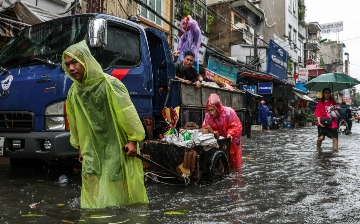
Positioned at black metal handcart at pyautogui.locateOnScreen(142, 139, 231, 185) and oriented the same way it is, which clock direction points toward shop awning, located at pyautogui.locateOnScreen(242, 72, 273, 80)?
The shop awning is roughly at 5 o'clock from the black metal handcart.

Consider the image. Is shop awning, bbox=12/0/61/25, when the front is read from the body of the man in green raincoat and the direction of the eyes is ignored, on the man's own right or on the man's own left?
on the man's own right

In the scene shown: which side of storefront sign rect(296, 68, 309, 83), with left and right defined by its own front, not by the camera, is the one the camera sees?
front

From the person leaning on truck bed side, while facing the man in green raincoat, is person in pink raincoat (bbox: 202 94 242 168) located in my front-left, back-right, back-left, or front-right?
front-left

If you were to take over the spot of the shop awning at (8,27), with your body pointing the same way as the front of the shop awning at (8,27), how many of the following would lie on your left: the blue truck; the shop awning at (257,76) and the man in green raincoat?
1

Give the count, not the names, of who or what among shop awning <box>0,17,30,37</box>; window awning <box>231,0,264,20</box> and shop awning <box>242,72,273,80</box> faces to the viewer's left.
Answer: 0

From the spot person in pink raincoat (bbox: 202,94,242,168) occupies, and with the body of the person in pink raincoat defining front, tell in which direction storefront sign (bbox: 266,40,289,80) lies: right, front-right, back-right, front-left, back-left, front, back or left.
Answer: back-right

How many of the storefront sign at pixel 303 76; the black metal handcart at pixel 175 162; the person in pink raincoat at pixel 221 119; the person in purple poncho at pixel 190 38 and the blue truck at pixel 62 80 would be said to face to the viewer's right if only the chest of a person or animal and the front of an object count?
0

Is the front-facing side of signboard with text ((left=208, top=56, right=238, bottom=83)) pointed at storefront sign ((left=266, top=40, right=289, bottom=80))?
no

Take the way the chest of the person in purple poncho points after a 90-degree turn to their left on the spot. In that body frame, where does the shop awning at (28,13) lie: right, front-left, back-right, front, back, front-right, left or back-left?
back-right

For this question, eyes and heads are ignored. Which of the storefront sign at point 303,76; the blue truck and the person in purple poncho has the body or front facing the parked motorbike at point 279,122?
the storefront sign

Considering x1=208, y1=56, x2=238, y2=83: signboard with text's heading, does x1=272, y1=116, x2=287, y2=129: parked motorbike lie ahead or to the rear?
to the rear

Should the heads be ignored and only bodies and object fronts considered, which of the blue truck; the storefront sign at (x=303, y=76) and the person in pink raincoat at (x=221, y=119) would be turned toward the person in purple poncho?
the storefront sign

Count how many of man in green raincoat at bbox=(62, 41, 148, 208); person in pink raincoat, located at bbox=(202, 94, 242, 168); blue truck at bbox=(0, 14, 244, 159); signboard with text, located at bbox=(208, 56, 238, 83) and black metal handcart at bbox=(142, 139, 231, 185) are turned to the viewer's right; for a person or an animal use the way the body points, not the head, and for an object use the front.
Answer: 0

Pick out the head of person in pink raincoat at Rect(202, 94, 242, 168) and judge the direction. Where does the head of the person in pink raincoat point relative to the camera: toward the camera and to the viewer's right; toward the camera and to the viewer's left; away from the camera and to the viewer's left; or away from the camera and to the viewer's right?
toward the camera and to the viewer's left

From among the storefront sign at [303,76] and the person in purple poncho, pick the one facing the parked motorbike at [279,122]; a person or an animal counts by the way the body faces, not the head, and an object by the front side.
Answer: the storefront sign

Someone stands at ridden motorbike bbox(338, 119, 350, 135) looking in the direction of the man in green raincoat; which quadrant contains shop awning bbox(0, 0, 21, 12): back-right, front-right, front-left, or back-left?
front-right
